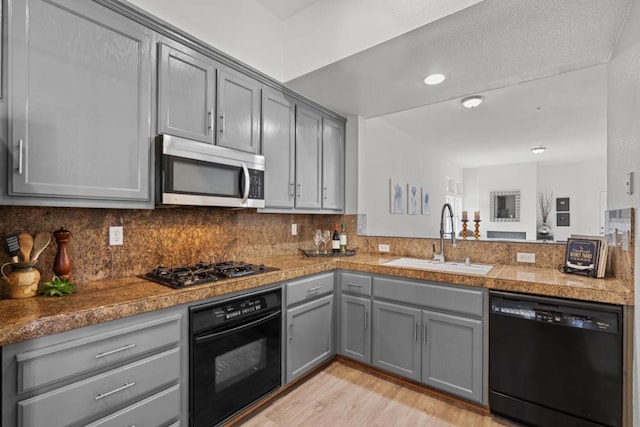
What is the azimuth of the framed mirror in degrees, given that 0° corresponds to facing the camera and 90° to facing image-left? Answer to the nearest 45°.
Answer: approximately 0°

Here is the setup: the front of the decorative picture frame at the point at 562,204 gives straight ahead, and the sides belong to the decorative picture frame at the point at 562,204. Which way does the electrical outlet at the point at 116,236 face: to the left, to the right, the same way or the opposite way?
to the left

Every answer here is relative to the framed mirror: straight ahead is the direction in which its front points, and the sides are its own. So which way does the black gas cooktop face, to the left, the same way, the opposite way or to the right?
to the left

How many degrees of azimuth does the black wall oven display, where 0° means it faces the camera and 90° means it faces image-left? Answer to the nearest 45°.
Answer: approximately 315°

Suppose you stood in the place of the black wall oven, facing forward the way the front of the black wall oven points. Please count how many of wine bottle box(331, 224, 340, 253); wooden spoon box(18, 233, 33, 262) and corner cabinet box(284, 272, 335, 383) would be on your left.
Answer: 2

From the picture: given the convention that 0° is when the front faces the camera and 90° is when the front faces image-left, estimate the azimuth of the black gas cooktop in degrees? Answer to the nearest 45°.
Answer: approximately 315°

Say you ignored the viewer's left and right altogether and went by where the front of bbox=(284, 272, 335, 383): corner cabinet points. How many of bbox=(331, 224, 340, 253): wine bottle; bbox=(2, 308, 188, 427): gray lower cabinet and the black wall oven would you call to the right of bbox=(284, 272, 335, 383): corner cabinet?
2

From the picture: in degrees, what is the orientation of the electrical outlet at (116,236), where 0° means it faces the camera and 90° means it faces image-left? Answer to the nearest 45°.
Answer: approximately 0°
